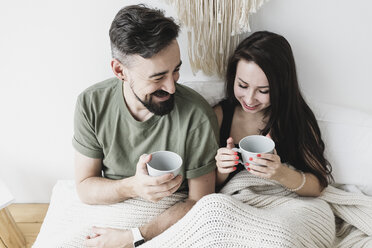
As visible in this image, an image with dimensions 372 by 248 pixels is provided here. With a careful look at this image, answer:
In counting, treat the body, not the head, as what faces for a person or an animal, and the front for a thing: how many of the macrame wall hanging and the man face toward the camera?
2

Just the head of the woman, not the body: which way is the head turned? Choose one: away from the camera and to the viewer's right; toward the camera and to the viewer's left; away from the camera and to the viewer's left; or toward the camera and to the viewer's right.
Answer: toward the camera and to the viewer's left

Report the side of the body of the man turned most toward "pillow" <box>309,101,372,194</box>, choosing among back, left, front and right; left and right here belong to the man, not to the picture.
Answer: left

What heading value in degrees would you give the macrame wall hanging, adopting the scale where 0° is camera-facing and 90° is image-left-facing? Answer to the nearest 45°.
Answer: approximately 0°

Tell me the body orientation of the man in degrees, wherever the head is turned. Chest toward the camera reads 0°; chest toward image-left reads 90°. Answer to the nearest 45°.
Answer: approximately 0°
